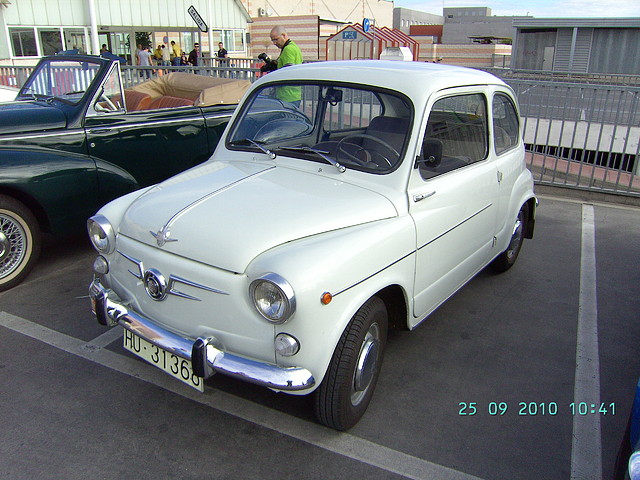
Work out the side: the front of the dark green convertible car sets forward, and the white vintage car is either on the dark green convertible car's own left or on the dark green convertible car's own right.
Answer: on the dark green convertible car's own left

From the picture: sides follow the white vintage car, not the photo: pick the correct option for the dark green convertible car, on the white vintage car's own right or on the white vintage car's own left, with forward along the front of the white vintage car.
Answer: on the white vintage car's own right

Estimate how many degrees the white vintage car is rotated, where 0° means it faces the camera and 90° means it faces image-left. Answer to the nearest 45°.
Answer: approximately 45°

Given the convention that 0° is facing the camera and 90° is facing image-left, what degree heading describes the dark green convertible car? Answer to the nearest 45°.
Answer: approximately 45°
